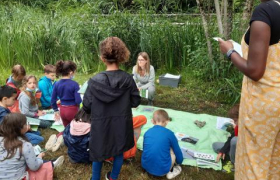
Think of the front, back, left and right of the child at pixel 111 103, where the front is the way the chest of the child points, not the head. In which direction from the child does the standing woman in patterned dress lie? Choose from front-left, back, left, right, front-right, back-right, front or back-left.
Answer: back-right

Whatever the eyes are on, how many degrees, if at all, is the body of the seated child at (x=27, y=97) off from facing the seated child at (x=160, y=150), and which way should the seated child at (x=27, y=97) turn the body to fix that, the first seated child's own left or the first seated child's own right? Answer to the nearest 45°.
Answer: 0° — they already face them

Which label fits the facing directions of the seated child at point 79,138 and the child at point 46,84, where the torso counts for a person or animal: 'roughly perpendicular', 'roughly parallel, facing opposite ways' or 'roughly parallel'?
roughly perpendicular

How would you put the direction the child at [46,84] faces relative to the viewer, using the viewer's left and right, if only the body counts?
facing to the right of the viewer

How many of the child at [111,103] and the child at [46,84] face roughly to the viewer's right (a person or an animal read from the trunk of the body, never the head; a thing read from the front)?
1

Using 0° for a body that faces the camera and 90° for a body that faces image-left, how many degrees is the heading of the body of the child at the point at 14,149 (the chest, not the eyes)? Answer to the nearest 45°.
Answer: approximately 225°

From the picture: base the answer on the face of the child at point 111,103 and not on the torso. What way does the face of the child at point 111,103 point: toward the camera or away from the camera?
away from the camera

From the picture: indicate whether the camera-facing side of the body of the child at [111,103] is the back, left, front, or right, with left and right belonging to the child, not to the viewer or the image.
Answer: back

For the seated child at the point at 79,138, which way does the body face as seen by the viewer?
away from the camera
